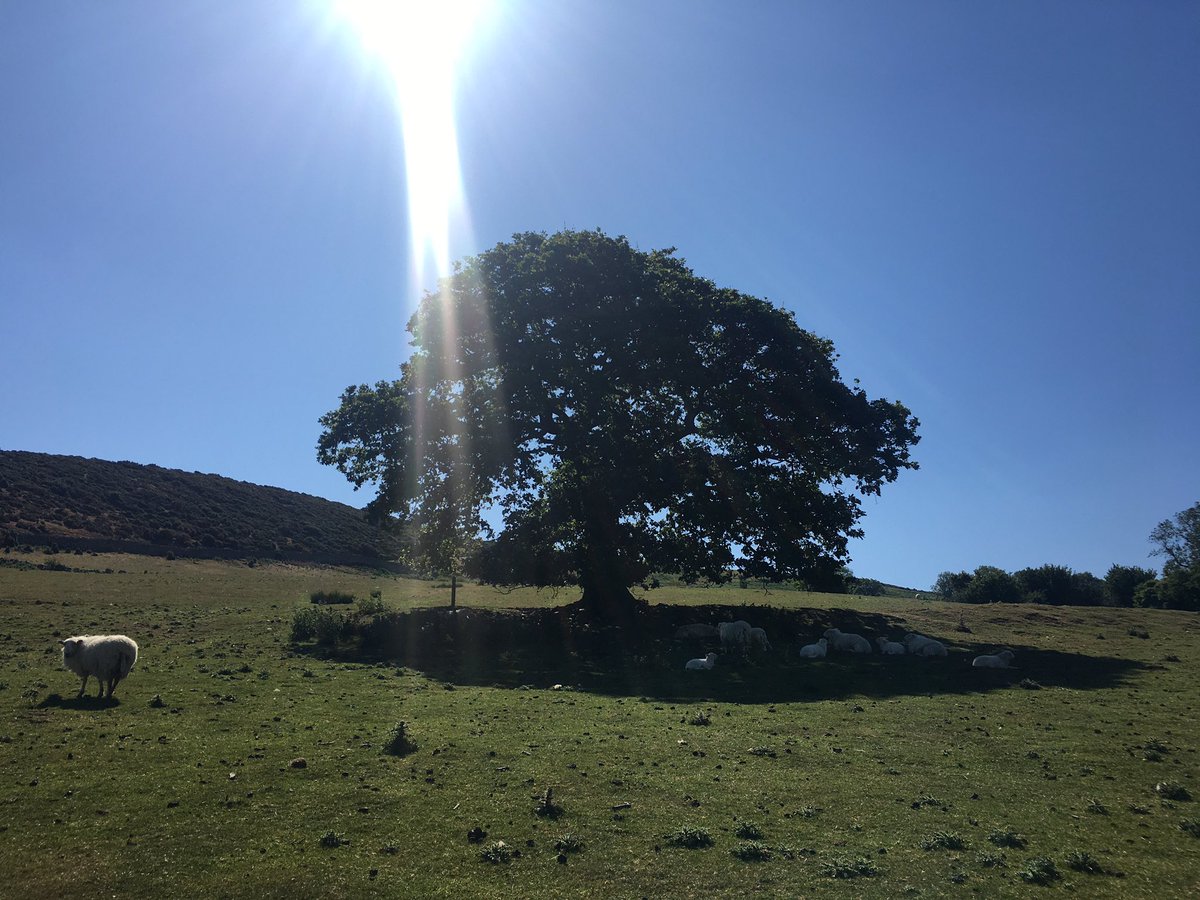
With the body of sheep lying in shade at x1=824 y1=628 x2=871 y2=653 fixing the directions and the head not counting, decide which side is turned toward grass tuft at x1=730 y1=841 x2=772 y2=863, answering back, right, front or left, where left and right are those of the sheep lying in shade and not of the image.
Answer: left

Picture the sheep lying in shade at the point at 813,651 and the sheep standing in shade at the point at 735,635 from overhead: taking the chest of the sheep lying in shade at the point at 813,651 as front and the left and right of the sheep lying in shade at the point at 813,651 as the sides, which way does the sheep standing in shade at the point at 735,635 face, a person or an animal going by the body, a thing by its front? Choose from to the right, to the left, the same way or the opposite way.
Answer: the opposite way

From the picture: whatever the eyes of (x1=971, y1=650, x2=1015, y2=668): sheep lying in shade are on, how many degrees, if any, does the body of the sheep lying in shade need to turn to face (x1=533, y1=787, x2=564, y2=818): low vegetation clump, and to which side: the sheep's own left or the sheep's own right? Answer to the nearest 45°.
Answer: approximately 90° to the sheep's own right

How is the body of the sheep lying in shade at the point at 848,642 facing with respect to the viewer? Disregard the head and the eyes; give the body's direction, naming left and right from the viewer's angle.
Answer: facing to the left of the viewer

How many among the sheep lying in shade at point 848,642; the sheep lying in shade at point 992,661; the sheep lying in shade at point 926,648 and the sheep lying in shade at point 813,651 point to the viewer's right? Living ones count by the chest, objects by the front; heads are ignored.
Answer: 2

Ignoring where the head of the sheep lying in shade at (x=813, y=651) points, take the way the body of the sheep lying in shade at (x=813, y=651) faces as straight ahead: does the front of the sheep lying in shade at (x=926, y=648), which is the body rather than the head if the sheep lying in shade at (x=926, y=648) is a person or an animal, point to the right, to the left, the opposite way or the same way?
the opposite way

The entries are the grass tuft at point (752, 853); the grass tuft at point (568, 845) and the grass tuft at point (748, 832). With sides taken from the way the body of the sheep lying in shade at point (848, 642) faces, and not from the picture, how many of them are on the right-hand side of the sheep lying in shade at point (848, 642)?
0

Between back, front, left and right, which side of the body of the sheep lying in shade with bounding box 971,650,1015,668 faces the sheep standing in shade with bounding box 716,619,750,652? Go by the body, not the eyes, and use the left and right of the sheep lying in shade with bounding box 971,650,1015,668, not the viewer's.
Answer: back
